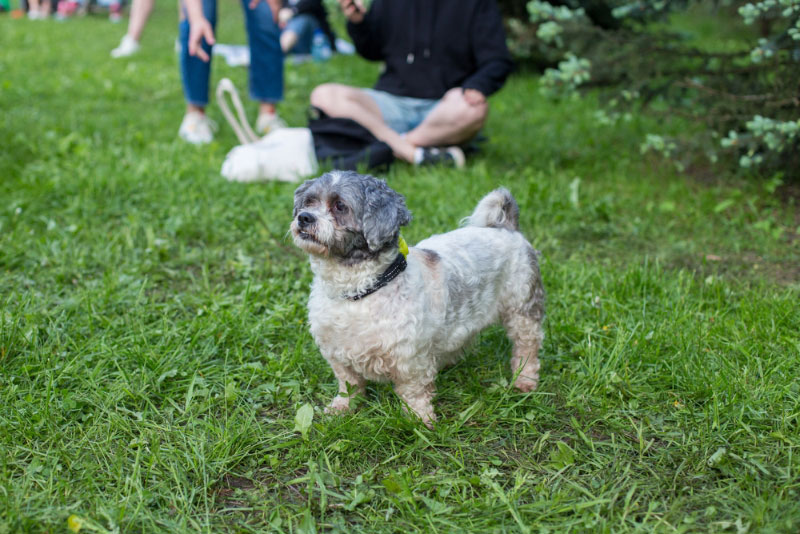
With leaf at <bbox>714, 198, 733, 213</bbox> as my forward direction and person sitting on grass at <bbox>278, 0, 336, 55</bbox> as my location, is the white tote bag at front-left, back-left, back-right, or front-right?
front-right

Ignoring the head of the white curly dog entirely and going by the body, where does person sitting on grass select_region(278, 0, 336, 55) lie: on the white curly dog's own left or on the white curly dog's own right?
on the white curly dog's own right

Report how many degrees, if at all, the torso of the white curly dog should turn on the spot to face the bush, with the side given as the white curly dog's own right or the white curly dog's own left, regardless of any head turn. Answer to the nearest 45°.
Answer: approximately 180°

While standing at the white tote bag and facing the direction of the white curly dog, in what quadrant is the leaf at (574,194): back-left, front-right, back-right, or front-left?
front-left

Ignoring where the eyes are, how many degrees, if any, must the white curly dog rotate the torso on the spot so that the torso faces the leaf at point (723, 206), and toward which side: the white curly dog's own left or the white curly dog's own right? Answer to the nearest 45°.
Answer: approximately 180°

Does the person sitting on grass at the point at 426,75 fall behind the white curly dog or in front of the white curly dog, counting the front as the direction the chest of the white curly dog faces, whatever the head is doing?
behind

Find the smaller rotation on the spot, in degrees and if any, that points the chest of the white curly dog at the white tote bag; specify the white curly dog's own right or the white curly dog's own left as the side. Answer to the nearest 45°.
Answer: approximately 135° to the white curly dog's own right

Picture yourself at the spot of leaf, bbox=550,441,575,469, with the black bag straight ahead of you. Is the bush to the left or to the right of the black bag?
right

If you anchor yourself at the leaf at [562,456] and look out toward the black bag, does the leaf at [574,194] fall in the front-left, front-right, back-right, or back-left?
front-right

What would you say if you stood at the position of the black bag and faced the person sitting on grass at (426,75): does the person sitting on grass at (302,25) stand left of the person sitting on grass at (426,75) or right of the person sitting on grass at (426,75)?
left

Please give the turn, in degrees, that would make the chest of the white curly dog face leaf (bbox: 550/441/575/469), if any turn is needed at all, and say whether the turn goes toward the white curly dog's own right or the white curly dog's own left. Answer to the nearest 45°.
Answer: approximately 90° to the white curly dog's own left

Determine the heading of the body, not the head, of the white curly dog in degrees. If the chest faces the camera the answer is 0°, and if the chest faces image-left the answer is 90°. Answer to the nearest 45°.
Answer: approximately 45°
